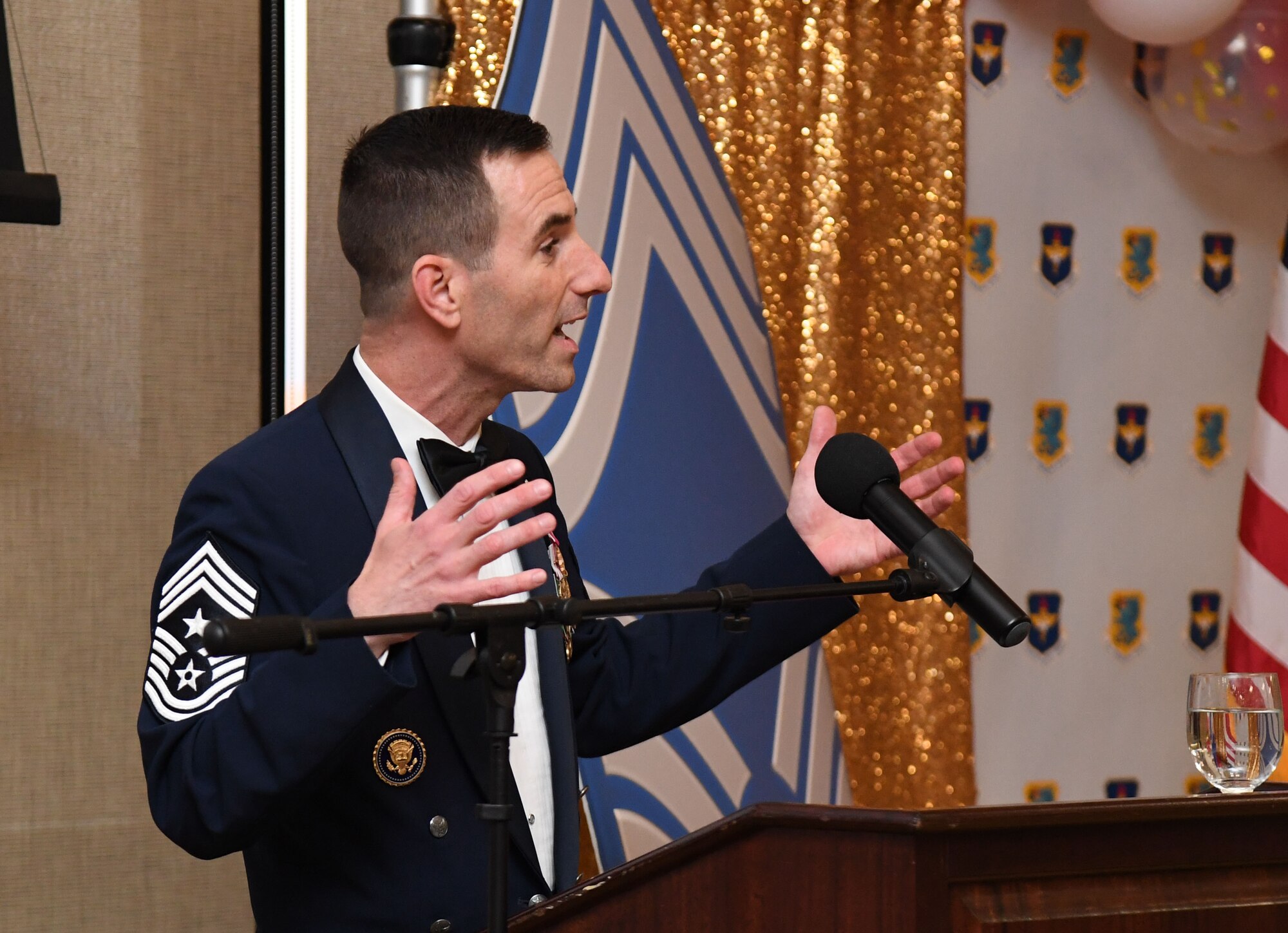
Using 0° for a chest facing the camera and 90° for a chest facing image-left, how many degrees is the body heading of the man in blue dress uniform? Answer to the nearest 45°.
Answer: approximately 315°

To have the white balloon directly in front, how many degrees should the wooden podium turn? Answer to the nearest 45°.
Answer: approximately 135° to its left

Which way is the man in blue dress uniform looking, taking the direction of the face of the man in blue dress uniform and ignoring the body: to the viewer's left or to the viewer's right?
to the viewer's right

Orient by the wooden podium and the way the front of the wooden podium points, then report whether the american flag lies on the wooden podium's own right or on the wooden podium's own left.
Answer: on the wooden podium's own left
